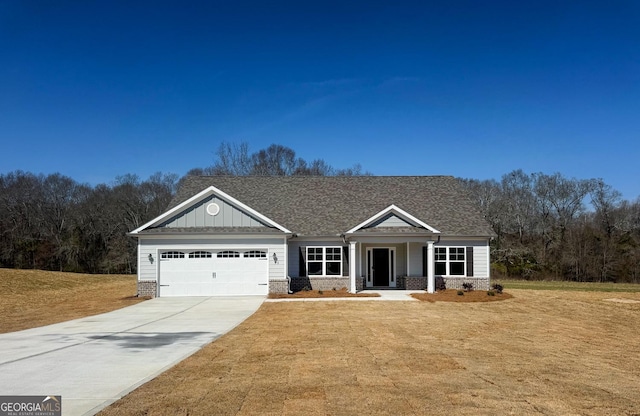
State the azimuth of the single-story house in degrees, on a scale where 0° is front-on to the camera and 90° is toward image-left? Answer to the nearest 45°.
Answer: approximately 0°
